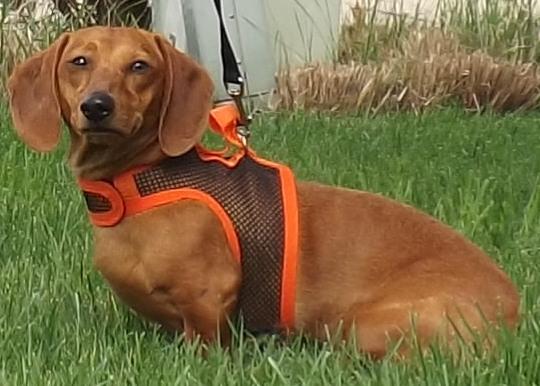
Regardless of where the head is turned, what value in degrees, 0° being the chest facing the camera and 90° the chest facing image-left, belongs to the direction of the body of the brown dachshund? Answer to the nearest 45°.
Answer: approximately 90°
